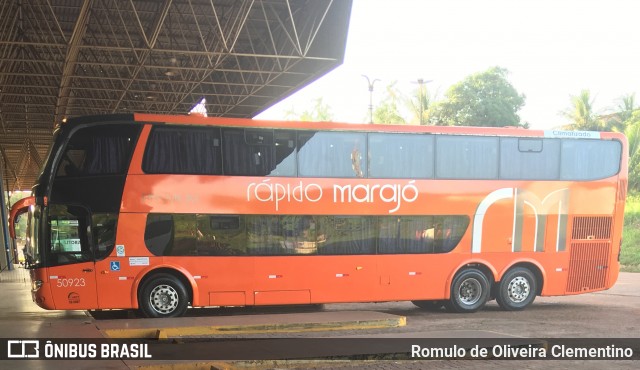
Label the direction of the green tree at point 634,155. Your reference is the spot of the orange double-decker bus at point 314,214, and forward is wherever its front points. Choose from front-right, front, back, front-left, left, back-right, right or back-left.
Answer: back-right

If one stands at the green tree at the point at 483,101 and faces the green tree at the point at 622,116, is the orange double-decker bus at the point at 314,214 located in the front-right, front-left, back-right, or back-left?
back-right

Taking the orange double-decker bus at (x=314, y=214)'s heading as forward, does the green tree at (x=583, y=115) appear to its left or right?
on its right

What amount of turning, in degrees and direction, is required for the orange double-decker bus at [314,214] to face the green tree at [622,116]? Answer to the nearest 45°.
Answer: approximately 135° to its right

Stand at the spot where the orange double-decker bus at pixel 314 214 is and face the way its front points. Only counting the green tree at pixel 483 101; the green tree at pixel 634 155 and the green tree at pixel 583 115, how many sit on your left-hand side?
0

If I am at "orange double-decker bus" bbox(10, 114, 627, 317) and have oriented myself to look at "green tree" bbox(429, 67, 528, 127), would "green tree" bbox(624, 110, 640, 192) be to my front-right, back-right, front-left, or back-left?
front-right

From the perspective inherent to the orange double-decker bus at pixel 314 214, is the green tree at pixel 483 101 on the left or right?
on its right

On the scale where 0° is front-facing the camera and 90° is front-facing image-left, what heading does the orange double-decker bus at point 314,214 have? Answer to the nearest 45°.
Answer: approximately 90°

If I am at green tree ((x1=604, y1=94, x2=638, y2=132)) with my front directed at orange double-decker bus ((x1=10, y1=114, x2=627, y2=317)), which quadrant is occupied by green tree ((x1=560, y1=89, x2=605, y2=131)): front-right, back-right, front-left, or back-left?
front-right
